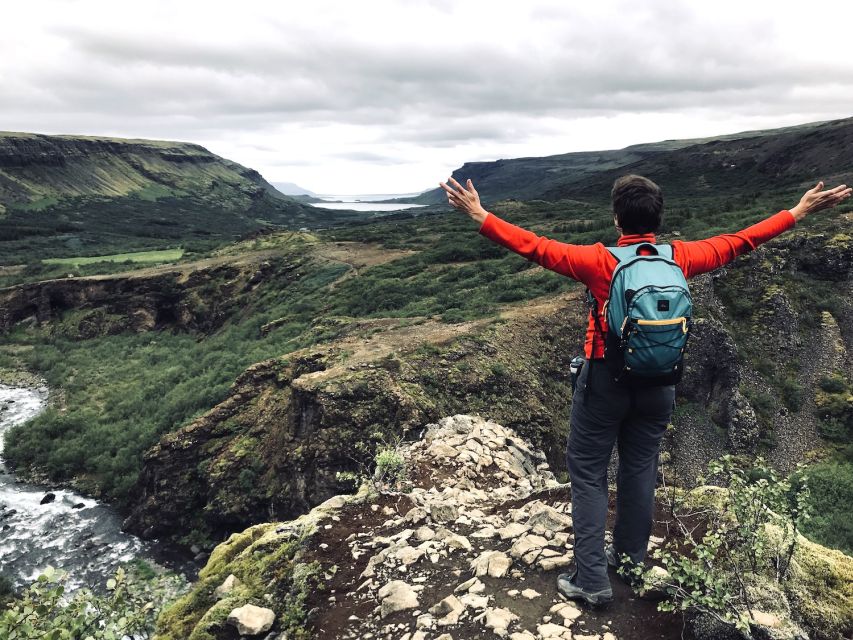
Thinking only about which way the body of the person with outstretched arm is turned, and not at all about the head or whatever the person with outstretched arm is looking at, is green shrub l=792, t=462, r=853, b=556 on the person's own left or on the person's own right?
on the person's own right

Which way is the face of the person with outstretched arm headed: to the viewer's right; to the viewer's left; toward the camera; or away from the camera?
away from the camera

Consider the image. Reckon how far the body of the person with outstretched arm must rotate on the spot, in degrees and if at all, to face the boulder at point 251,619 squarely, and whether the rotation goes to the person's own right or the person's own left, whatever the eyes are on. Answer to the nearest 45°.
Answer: approximately 45° to the person's own left

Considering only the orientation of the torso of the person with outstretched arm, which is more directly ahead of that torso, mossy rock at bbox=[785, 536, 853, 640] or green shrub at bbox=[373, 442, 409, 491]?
the green shrub

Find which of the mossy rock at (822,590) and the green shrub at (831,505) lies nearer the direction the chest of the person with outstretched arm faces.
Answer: the green shrub

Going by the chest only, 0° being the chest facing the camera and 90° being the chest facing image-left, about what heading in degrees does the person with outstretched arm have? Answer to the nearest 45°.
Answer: approximately 135°
